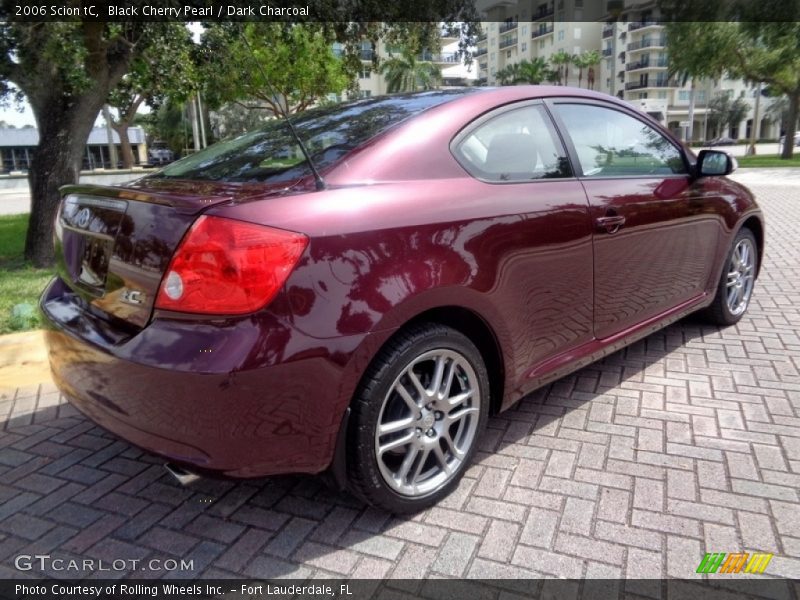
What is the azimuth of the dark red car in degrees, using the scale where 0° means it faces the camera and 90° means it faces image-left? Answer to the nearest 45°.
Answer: approximately 225°

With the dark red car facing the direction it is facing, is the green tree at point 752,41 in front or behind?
in front

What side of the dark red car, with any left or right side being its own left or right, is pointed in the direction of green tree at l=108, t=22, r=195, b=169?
left

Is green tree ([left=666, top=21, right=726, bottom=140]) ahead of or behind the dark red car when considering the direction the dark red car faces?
ahead

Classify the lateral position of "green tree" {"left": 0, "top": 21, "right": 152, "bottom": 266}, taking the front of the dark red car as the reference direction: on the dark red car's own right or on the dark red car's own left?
on the dark red car's own left
